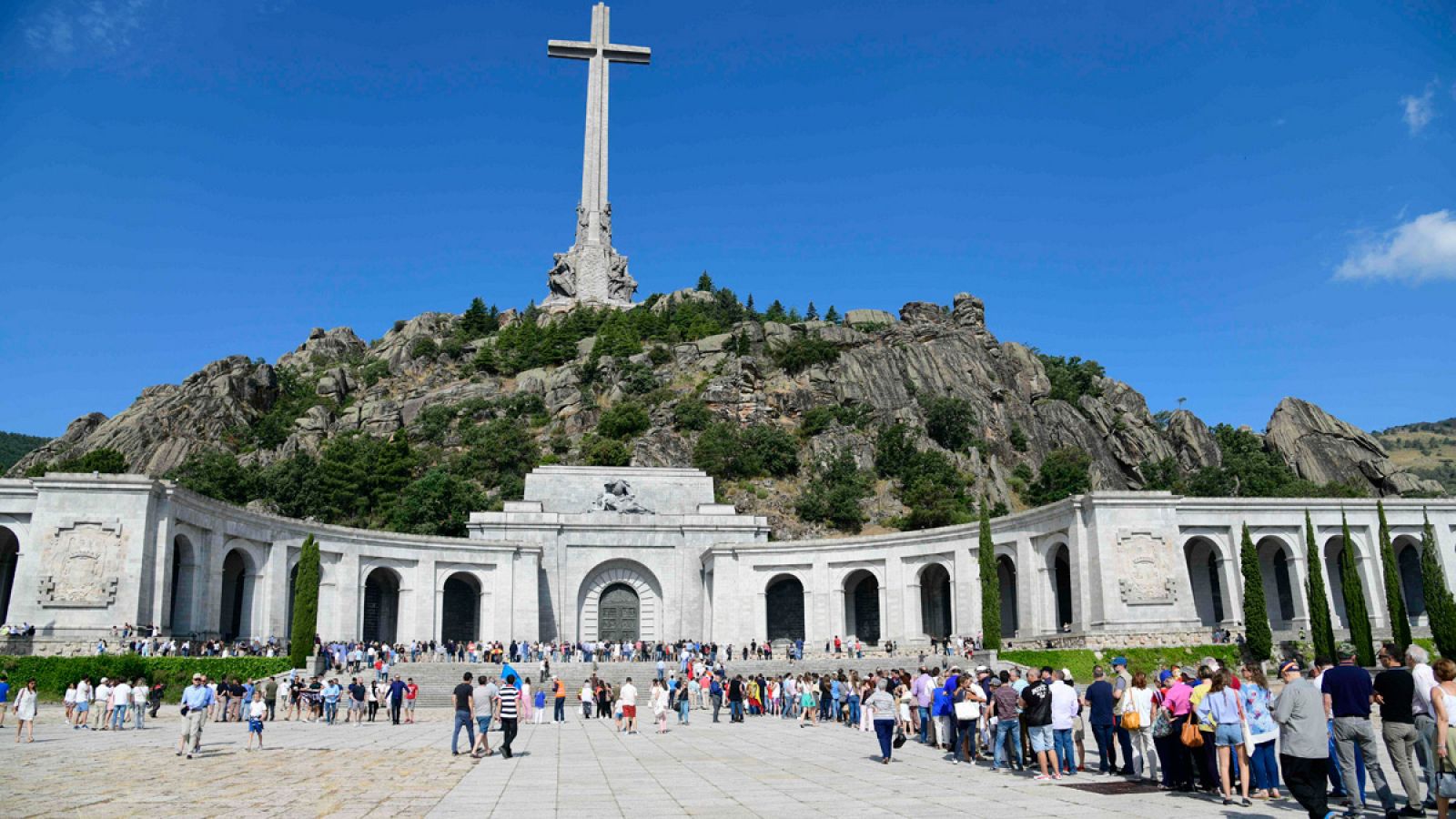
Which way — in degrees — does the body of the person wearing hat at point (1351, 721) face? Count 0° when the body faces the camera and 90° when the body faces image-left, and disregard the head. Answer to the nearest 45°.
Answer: approximately 180°

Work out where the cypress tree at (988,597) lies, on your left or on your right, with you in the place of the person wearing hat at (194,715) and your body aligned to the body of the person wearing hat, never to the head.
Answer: on your left

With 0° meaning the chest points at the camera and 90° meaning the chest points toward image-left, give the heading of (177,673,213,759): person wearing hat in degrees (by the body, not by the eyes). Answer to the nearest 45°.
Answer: approximately 0°

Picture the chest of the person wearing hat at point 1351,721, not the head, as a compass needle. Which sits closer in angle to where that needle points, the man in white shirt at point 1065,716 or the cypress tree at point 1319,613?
the cypress tree

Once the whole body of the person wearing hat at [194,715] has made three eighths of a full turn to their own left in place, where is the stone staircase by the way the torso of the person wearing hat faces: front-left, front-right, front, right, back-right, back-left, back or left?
front

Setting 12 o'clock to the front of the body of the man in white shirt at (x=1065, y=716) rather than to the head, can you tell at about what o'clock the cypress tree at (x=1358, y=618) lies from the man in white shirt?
The cypress tree is roughly at 2 o'clock from the man in white shirt.

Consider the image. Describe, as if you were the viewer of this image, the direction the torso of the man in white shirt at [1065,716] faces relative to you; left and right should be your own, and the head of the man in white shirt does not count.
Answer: facing away from the viewer and to the left of the viewer

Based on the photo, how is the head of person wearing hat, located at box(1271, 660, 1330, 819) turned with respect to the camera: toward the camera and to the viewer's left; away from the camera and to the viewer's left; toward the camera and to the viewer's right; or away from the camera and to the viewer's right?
away from the camera and to the viewer's left

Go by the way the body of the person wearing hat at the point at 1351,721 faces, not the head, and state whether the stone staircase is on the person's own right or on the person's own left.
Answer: on the person's own left

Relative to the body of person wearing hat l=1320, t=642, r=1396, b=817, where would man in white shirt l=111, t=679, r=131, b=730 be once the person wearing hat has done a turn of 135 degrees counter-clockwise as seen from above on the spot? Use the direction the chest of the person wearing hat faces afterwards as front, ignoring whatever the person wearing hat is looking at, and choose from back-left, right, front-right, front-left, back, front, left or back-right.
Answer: front-right

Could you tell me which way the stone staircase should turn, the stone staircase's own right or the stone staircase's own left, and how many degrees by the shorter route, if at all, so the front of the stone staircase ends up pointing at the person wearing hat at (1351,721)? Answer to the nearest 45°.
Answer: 0° — it already faces them

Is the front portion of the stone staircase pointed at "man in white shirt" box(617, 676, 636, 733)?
yes

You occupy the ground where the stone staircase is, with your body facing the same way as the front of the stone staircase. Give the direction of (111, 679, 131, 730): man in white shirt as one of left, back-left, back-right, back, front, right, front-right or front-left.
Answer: front-right

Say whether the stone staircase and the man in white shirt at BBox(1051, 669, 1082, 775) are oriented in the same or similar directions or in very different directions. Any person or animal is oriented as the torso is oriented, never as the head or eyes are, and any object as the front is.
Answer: very different directions
